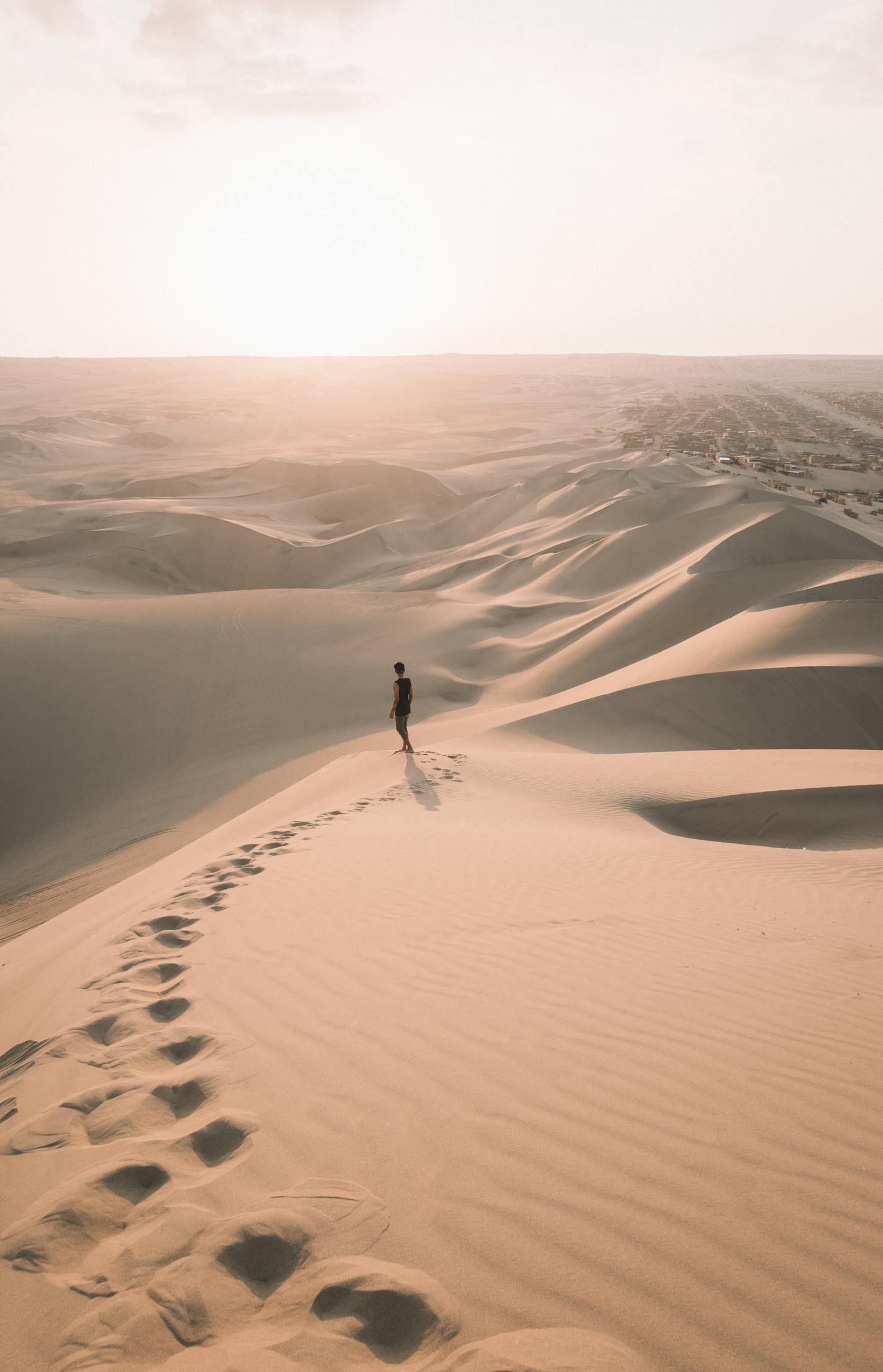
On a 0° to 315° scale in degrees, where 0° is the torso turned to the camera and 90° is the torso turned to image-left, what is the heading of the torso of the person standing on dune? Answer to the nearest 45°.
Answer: approximately 135°

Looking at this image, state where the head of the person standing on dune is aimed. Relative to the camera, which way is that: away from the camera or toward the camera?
away from the camera
